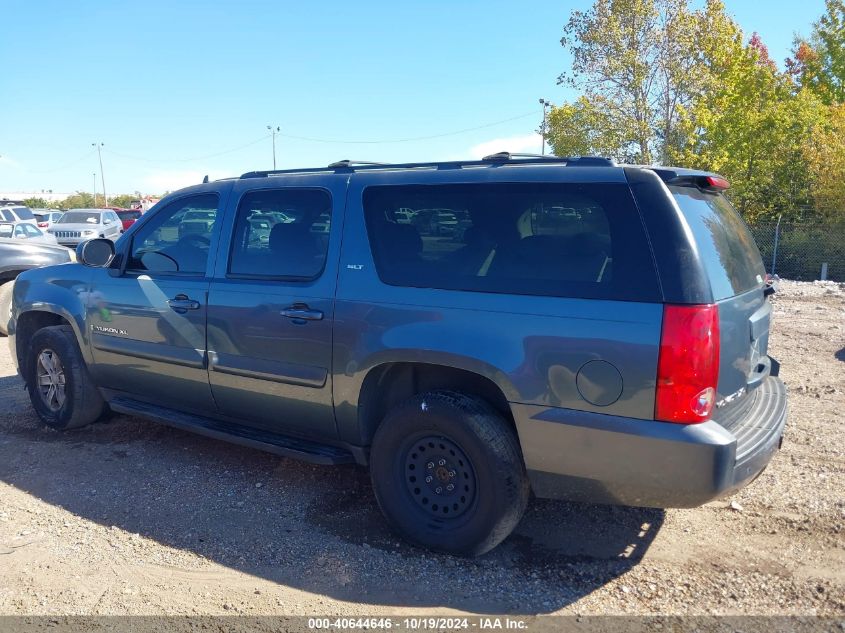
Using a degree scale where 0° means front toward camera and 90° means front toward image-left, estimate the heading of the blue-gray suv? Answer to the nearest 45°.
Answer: approximately 135°

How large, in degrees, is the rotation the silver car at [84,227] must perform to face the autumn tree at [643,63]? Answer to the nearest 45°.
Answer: approximately 90° to its left

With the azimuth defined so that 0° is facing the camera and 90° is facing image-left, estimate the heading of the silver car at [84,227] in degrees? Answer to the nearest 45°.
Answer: approximately 45°

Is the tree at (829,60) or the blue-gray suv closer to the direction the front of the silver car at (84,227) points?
the blue-gray suv

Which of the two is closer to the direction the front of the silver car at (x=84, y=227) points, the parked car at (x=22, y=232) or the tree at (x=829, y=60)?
the parked car

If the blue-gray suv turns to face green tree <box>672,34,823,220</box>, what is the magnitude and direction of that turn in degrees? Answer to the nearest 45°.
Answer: approximately 90° to its right

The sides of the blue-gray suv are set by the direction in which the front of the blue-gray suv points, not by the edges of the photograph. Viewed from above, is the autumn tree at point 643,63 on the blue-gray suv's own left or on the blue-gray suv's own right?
on the blue-gray suv's own right

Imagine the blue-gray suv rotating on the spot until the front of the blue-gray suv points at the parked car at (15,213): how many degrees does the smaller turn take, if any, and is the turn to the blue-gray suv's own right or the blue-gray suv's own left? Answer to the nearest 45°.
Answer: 0° — it already faces it
